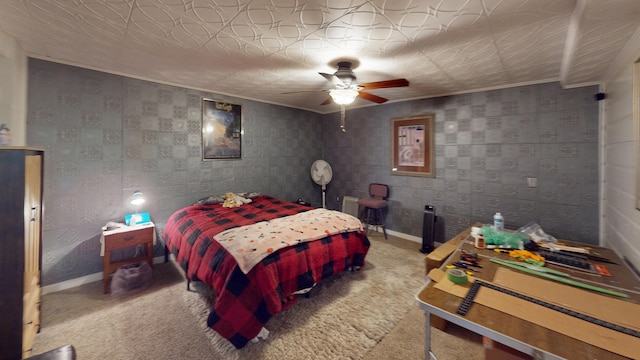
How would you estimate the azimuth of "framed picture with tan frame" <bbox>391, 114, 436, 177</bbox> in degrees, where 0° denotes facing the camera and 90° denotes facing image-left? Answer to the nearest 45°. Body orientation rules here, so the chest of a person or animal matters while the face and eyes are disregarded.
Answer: approximately 45°

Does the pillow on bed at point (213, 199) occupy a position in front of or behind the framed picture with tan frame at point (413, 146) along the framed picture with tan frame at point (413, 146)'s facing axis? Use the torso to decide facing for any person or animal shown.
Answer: in front

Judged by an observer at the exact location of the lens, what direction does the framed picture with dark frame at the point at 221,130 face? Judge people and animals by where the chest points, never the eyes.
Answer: facing the viewer and to the right of the viewer

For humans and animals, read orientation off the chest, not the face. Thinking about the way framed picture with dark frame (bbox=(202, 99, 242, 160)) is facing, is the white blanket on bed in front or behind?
in front

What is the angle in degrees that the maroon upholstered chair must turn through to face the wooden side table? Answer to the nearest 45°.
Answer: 0° — it already faces it

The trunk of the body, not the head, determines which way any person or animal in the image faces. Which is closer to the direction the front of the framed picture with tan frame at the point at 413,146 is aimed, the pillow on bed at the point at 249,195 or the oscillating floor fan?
the pillow on bed

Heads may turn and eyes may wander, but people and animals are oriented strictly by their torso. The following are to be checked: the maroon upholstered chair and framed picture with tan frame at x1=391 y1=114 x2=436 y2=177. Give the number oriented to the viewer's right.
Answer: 0

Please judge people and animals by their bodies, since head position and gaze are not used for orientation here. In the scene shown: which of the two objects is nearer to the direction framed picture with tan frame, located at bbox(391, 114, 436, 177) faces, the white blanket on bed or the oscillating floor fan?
the white blanket on bed

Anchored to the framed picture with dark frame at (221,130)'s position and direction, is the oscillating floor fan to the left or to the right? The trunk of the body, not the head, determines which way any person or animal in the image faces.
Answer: on its left

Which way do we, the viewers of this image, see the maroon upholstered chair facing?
facing the viewer and to the left of the viewer
